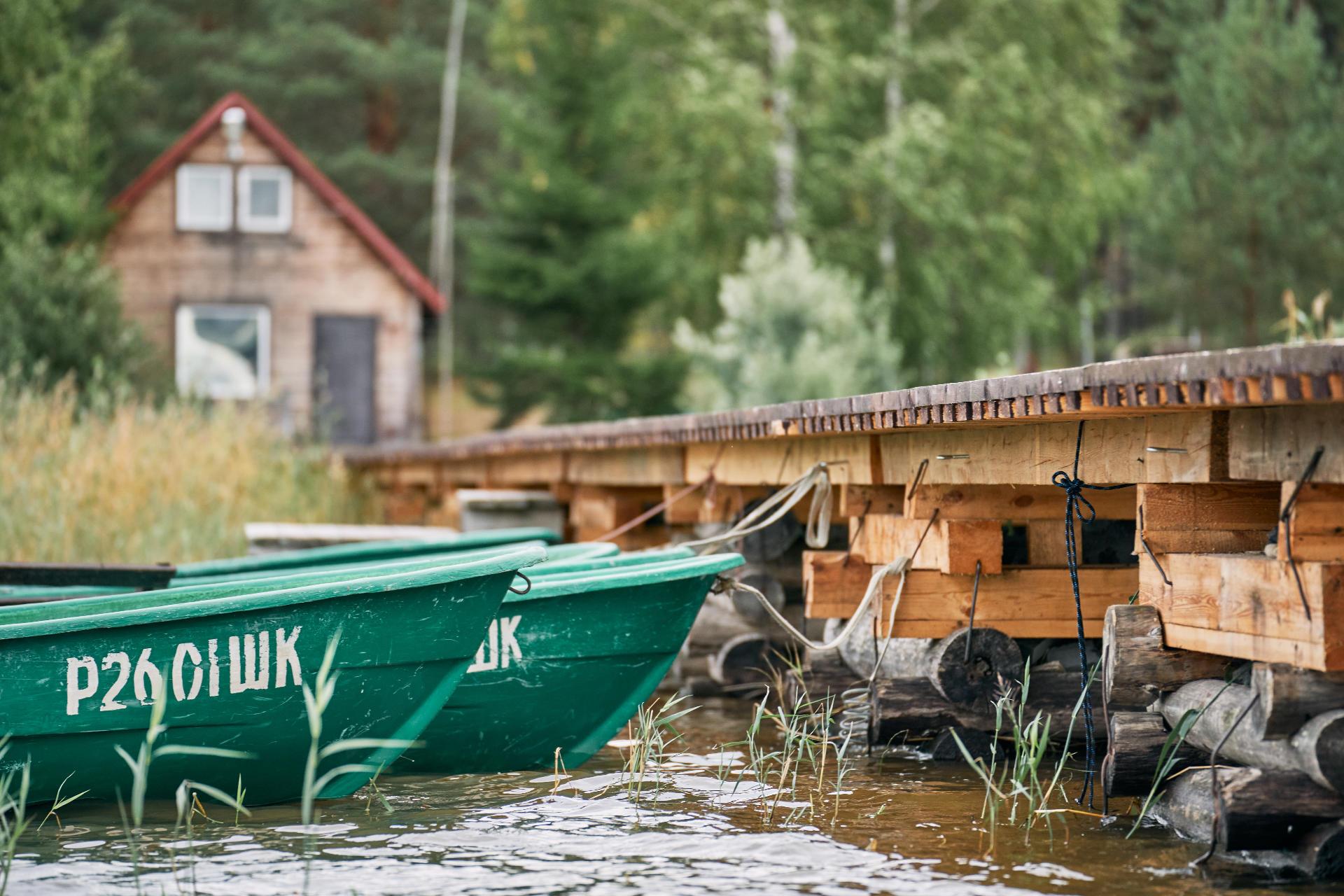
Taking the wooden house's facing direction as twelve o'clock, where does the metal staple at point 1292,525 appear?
The metal staple is roughly at 12 o'clock from the wooden house.

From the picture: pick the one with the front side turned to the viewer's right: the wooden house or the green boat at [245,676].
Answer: the green boat

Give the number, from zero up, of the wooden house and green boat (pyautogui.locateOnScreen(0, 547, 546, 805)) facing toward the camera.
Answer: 1

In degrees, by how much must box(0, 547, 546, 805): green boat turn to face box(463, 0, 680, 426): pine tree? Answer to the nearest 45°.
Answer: approximately 90° to its left

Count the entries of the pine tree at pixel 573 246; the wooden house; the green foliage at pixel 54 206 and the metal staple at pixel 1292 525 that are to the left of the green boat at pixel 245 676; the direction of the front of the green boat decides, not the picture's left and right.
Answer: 3

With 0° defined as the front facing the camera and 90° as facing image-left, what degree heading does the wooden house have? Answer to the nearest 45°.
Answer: approximately 0°

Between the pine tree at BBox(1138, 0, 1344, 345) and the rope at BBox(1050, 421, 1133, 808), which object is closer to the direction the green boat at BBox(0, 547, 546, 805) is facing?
the rope

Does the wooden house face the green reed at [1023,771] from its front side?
yes

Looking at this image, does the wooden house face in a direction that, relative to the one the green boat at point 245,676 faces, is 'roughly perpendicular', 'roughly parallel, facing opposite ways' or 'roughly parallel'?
roughly perpendicular

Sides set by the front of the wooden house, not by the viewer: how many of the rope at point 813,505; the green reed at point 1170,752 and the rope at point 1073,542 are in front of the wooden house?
3

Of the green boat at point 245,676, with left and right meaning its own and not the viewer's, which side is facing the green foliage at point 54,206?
left

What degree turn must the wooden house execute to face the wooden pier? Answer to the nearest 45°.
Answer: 0° — it already faces it

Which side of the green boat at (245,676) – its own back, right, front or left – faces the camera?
right
